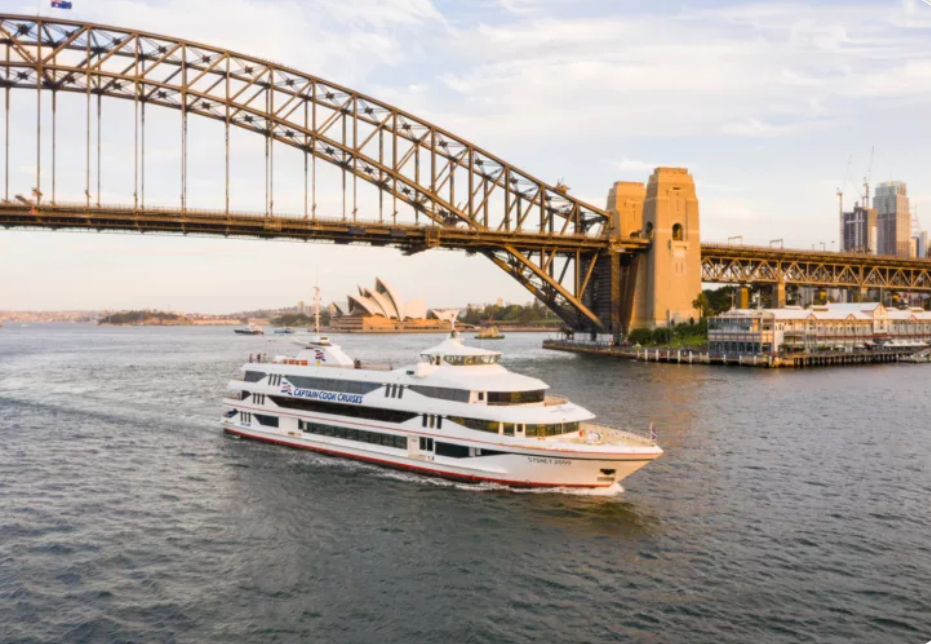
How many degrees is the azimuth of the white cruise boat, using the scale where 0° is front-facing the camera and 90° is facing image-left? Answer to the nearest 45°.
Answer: approximately 315°
